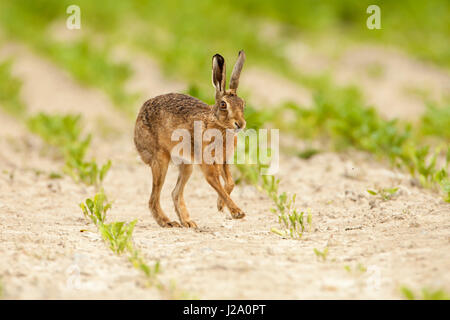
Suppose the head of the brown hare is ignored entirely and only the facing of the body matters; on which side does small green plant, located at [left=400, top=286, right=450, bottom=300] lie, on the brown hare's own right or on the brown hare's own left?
on the brown hare's own right

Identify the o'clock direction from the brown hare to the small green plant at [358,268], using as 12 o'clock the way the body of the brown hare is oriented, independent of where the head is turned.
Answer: The small green plant is roughly at 2 o'clock from the brown hare.

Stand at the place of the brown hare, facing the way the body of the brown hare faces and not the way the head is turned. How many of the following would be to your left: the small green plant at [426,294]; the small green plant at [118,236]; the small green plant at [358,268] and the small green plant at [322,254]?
0

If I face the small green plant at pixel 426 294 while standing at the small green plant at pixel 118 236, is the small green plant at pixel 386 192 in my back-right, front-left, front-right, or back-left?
front-left

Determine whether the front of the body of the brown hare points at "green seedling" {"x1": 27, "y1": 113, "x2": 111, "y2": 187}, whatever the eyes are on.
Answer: no

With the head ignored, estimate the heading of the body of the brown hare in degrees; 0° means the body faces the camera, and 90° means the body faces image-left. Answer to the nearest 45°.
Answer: approximately 270°

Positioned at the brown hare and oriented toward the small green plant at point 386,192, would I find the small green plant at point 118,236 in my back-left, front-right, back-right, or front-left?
back-right

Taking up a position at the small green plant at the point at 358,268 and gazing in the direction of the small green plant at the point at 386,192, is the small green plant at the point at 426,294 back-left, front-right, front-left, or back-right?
back-right

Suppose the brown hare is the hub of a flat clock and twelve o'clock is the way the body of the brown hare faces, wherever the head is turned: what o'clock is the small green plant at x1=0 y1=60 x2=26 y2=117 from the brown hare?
The small green plant is roughly at 8 o'clock from the brown hare.

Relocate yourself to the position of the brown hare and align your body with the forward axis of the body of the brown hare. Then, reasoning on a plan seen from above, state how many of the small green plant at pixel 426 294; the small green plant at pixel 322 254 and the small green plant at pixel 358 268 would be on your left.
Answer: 0

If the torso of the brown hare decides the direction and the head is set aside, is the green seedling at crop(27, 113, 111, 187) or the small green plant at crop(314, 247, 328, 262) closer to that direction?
the small green plant

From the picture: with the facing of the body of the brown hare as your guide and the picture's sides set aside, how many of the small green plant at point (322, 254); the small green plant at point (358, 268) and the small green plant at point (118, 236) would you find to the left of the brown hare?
0

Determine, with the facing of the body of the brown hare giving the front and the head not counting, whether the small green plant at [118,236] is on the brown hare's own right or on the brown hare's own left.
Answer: on the brown hare's own right
